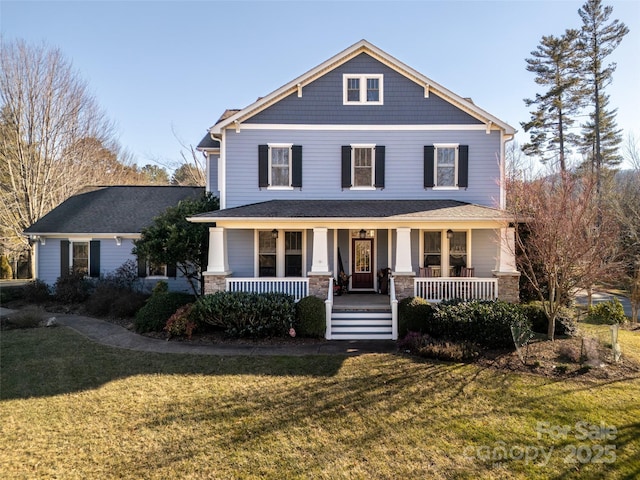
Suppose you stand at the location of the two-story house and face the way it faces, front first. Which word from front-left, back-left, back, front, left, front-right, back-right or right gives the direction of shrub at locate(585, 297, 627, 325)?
left

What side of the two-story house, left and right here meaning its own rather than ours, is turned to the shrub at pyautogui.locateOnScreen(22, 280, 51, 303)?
right

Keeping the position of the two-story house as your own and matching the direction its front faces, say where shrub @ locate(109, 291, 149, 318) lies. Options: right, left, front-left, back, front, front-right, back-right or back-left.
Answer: right

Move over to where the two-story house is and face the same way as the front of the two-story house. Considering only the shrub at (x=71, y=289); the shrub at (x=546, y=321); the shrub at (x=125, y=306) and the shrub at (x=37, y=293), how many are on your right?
3

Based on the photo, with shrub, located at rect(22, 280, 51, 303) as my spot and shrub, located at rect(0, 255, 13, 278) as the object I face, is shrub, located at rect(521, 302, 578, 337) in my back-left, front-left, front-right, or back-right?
back-right

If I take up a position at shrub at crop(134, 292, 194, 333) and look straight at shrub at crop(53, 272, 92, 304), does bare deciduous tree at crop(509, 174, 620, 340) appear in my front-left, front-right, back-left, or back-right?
back-right

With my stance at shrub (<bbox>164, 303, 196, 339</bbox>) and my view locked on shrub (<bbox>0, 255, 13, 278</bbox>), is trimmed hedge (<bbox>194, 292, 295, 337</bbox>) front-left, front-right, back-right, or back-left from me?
back-right

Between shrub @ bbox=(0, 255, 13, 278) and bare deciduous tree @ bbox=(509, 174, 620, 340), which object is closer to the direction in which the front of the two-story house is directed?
the bare deciduous tree

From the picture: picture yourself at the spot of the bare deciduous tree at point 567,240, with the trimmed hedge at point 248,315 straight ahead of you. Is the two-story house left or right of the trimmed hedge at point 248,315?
right

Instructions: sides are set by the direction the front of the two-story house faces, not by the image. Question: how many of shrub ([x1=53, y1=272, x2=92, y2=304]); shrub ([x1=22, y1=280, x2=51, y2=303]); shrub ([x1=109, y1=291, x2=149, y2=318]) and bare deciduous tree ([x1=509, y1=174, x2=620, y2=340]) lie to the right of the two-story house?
3

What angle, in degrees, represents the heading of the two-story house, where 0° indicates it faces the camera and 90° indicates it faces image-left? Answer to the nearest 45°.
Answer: approximately 0°
